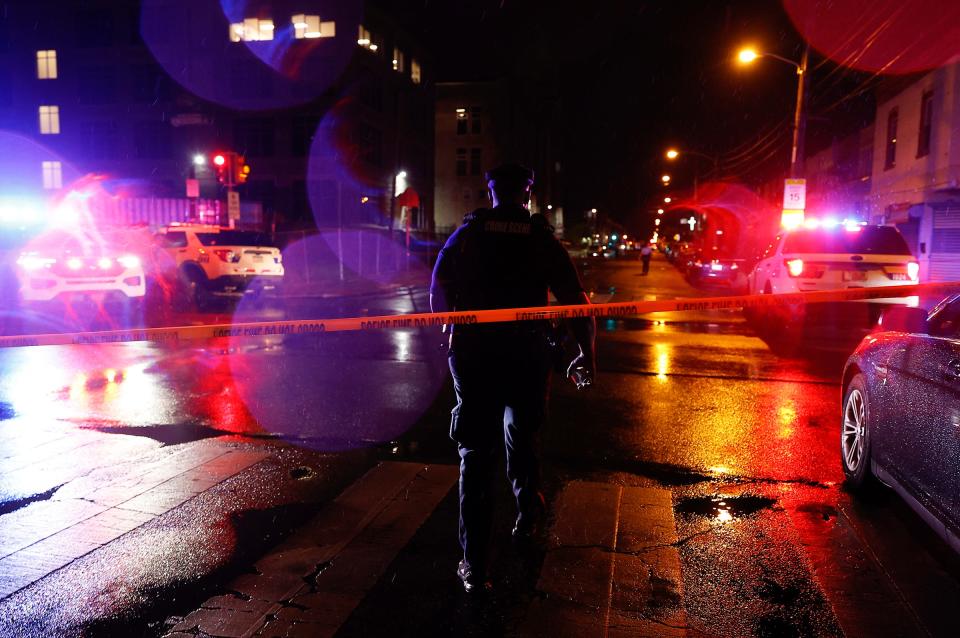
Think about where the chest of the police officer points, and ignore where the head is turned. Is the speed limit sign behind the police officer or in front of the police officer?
in front

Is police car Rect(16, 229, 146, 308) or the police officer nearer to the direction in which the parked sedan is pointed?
the police car

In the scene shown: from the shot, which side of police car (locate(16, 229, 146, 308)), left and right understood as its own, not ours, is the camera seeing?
front

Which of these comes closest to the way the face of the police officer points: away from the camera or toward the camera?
away from the camera

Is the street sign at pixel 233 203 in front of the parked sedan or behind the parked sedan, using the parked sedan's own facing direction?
in front

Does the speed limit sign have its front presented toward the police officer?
yes

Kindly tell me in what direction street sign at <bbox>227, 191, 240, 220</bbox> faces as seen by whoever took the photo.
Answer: facing the viewer

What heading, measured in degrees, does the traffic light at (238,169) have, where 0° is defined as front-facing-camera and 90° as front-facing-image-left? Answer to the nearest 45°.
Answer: approximately 315°

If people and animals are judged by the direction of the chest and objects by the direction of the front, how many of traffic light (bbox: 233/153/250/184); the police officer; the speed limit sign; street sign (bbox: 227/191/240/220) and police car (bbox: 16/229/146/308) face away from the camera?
1

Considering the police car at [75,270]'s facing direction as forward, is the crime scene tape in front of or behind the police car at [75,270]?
in front

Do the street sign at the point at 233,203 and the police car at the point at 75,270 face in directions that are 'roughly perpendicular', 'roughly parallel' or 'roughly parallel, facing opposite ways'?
roughly parallel

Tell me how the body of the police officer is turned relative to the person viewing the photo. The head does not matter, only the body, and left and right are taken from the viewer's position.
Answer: facing away from the viewer

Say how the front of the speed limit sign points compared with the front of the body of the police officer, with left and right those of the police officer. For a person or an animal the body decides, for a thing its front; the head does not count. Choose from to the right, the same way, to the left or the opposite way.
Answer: the opposite way

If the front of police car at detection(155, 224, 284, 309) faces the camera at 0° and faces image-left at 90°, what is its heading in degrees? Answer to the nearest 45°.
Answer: approximately 135°
